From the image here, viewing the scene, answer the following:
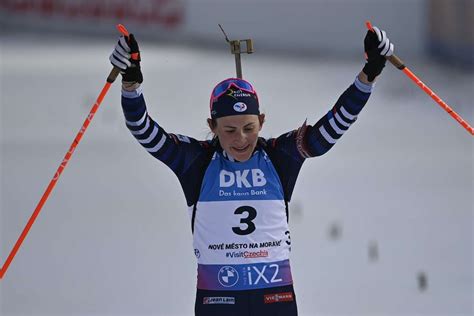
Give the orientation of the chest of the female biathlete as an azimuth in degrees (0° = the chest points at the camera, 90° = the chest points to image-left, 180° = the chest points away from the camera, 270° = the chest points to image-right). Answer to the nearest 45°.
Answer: approximately 0°
